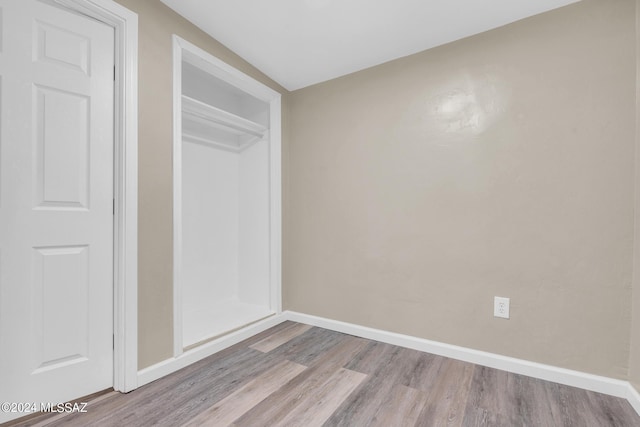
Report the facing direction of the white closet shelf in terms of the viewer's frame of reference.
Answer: facing the viewer and to the right of the viewer

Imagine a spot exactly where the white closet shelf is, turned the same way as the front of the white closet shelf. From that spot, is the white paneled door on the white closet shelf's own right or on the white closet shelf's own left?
on the white closet shelf's own right

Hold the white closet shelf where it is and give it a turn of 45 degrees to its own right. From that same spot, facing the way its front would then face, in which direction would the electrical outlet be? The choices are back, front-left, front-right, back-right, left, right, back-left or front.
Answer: front-left
